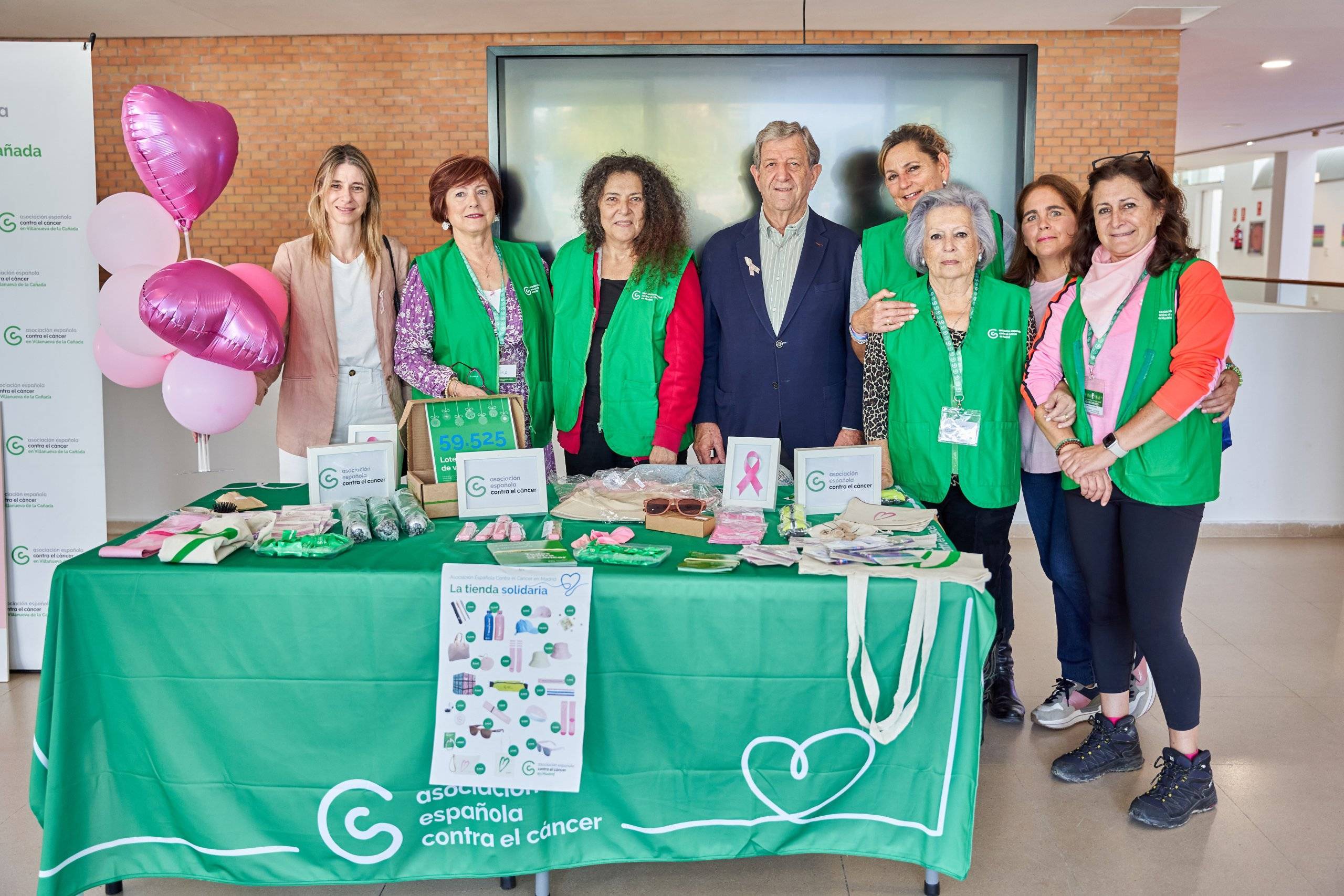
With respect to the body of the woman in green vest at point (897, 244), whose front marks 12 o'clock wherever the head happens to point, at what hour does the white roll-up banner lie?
The white roll-up banner is roughly at 3 o'clock from the woman in green vest.

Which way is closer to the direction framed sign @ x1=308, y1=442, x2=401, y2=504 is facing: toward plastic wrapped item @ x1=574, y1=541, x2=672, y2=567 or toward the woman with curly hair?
the plastic wrapped item

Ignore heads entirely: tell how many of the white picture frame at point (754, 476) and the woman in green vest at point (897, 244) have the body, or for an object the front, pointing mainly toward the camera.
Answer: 2

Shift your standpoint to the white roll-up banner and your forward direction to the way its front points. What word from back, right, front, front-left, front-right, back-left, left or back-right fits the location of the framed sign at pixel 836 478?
front-left

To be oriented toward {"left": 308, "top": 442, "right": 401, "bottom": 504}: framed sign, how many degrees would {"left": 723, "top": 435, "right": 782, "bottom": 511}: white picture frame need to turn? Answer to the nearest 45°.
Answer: approximately 90° to its right

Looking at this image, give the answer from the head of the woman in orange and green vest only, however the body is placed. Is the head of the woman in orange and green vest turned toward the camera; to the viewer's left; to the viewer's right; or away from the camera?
toward the camera

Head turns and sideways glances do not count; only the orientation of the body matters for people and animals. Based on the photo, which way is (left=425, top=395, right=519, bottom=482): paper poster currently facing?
toward the camera

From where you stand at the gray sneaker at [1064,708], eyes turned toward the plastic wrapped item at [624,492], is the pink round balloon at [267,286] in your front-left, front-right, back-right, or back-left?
front-right

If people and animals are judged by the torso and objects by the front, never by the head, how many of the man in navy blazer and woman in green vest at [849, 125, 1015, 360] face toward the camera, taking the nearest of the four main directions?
2

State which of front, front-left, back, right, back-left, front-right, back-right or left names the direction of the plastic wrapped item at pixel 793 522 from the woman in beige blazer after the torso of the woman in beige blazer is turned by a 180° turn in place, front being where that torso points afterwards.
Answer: back-right

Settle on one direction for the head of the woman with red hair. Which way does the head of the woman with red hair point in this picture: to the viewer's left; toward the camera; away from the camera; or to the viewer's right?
toward the camera

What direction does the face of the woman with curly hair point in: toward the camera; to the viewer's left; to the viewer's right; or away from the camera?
toward the camera

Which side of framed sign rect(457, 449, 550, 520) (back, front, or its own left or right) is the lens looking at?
front

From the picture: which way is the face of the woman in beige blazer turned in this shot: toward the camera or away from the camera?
toward the camera

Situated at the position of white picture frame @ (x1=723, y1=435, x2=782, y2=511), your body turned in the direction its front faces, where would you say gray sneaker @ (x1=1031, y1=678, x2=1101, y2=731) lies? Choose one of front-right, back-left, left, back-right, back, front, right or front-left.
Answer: back-left

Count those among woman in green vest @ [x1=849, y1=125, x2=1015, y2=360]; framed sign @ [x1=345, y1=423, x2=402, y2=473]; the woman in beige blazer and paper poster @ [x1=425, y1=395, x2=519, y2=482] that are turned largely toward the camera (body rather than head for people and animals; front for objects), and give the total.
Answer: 4

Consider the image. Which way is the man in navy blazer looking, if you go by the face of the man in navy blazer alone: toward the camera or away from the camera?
toward the camera
